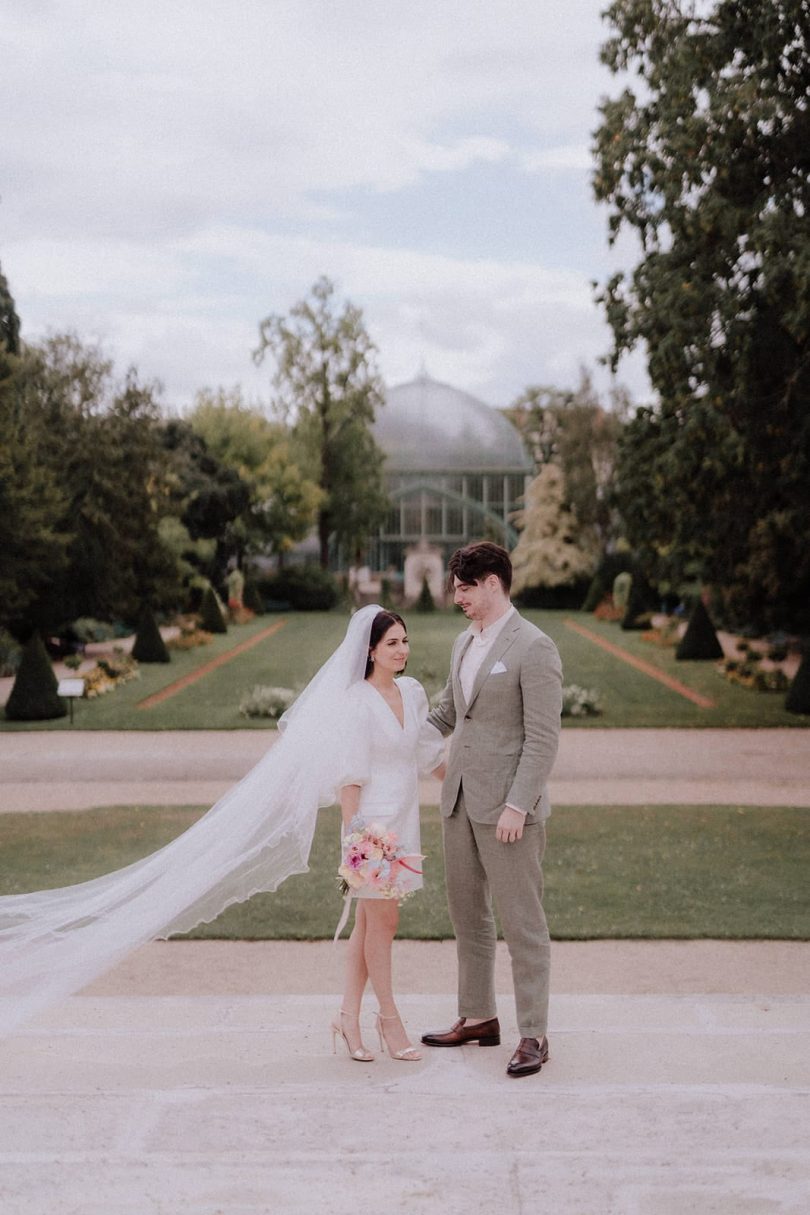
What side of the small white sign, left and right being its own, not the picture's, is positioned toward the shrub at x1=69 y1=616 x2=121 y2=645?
back

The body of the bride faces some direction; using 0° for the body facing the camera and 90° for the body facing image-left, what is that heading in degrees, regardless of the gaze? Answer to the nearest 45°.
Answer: approximately 315°

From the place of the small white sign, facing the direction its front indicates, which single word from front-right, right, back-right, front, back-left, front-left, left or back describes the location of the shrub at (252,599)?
back

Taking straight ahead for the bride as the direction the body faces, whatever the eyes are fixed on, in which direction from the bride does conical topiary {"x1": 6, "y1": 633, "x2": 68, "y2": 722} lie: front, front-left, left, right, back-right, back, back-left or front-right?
back-left

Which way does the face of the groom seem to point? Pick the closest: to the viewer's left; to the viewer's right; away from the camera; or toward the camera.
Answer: to the viewer's left

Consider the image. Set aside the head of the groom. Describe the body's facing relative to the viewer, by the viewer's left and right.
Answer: facing the viewer and to the left of the viewer

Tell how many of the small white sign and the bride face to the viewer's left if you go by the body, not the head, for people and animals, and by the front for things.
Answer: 0

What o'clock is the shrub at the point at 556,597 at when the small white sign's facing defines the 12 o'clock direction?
The shrub is roughly at 7 o'clock from the small white sign.

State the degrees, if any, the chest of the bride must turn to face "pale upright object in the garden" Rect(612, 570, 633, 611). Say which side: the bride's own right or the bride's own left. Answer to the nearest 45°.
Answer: approximately 135° to the bride's own left

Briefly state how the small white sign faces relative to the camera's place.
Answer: facing the viewer

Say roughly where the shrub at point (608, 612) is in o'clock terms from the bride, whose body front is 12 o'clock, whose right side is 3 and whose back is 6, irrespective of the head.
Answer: The shrub is roughly at 8 o'clock from the bride.

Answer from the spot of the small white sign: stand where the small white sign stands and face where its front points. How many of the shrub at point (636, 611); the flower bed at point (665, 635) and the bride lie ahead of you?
1

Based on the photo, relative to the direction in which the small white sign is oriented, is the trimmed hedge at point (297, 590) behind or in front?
behind

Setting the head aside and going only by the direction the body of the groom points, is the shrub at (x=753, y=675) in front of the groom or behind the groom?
behind

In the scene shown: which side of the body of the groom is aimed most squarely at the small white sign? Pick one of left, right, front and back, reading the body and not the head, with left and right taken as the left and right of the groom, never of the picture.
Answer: right
